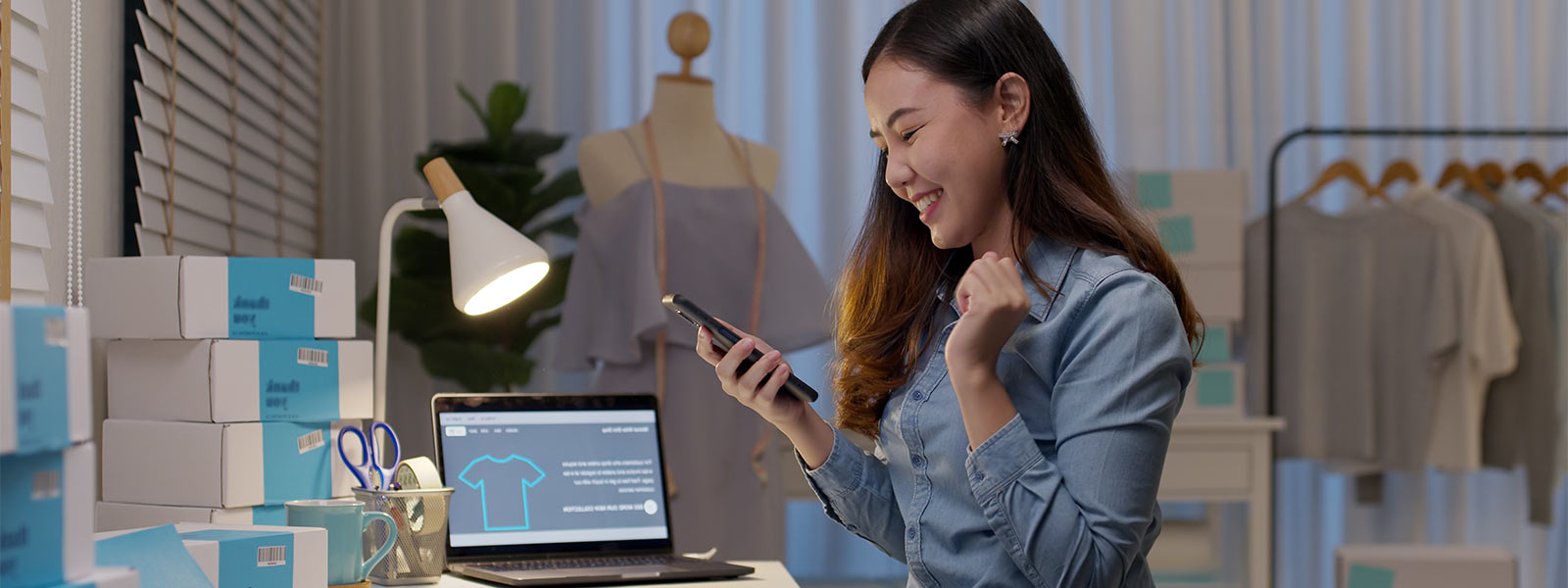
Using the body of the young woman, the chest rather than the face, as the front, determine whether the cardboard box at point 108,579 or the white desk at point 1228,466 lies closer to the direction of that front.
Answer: the cardboard box

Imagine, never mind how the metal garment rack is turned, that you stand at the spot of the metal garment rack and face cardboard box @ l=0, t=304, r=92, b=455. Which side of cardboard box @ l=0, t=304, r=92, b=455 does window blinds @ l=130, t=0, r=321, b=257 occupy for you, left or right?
right

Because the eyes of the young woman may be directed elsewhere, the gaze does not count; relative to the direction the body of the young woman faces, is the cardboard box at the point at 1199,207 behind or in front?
behind

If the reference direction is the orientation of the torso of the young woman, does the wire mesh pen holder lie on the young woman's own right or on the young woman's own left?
on the young woman's own right

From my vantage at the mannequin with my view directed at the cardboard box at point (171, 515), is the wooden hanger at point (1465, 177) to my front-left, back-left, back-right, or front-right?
back-left

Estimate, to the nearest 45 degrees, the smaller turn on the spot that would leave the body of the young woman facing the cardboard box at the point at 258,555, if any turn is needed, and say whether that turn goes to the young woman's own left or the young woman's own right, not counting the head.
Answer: approximately 45° to the young woman's own right

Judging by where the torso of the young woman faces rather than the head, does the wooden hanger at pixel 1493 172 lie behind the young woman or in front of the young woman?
behind

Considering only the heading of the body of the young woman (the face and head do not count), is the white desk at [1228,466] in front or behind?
behind

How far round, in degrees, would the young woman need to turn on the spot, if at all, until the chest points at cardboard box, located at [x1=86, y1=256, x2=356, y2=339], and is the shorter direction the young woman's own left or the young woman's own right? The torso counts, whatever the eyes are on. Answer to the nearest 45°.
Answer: approximately 45° to the young woman's own right

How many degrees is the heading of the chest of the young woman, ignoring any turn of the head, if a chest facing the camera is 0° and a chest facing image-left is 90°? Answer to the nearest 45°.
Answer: approximately 45°
